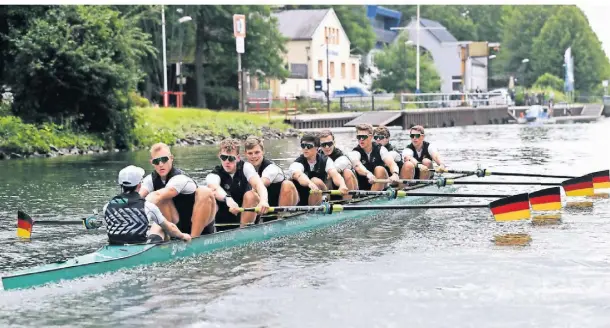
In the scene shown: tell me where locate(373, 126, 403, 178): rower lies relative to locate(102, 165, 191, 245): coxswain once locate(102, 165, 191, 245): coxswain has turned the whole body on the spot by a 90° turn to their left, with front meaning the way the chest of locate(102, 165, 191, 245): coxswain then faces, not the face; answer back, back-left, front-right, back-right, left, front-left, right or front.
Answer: right

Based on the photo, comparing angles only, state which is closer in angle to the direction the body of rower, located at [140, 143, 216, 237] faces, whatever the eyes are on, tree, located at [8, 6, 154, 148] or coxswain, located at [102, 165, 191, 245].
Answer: the coxswain

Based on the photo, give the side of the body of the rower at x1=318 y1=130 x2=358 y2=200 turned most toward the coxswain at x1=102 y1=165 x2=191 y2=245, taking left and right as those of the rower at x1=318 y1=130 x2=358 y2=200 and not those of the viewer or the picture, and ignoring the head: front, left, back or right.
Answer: front

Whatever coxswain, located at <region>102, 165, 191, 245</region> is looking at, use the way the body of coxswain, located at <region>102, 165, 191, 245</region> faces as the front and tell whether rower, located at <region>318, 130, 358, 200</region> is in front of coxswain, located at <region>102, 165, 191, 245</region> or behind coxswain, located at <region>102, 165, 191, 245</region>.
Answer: in front

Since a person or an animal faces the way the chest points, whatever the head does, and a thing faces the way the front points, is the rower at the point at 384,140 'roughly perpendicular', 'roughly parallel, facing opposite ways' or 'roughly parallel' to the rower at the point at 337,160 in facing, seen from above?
roughly parallel

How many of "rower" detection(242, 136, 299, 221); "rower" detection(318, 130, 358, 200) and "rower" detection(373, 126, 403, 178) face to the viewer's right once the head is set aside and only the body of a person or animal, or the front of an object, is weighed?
0

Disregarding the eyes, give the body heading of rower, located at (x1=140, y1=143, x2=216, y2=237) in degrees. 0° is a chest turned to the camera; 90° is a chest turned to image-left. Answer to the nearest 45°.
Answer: approximately 45°

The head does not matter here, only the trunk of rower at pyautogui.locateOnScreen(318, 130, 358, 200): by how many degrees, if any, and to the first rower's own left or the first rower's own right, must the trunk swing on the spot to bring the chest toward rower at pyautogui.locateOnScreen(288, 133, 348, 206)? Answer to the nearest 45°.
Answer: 0° — they already face them

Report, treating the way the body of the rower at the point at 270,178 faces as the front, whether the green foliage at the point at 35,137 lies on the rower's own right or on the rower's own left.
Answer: on the rower's own right

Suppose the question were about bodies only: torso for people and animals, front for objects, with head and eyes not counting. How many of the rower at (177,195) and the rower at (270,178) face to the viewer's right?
0

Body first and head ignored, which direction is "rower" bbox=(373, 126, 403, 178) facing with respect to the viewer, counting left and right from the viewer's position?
facing the viewer and to the left of the viewer

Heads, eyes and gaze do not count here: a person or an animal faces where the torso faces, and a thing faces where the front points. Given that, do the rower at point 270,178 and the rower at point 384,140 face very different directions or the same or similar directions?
same or similar directions

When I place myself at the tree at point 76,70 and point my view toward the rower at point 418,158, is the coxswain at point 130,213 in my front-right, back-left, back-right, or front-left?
front-right

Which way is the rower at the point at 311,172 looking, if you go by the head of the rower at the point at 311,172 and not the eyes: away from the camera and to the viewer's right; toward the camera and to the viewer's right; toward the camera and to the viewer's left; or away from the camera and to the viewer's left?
toward the camera and to the viewer's left

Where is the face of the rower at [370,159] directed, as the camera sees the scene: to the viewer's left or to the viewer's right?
to the viewer's left

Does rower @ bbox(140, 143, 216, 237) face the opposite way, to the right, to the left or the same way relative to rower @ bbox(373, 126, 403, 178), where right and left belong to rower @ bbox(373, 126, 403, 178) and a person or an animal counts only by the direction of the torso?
the same way

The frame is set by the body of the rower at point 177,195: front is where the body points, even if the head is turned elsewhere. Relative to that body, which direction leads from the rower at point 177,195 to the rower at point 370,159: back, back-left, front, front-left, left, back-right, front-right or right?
back

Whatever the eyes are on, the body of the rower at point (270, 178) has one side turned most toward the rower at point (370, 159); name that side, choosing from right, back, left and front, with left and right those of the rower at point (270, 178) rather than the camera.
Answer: back

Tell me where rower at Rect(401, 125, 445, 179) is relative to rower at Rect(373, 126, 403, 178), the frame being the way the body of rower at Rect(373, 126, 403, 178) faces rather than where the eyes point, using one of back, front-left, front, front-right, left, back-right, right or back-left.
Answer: back

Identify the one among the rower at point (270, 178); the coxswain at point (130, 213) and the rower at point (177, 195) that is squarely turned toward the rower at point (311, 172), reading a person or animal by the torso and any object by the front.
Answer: the coxswain at point (130, 213)

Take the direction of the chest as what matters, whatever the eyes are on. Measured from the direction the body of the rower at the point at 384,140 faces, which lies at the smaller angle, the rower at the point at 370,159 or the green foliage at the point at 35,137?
the rower

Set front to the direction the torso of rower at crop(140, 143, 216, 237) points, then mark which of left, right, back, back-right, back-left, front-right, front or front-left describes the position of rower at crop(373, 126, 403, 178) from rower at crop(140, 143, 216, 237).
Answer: back
